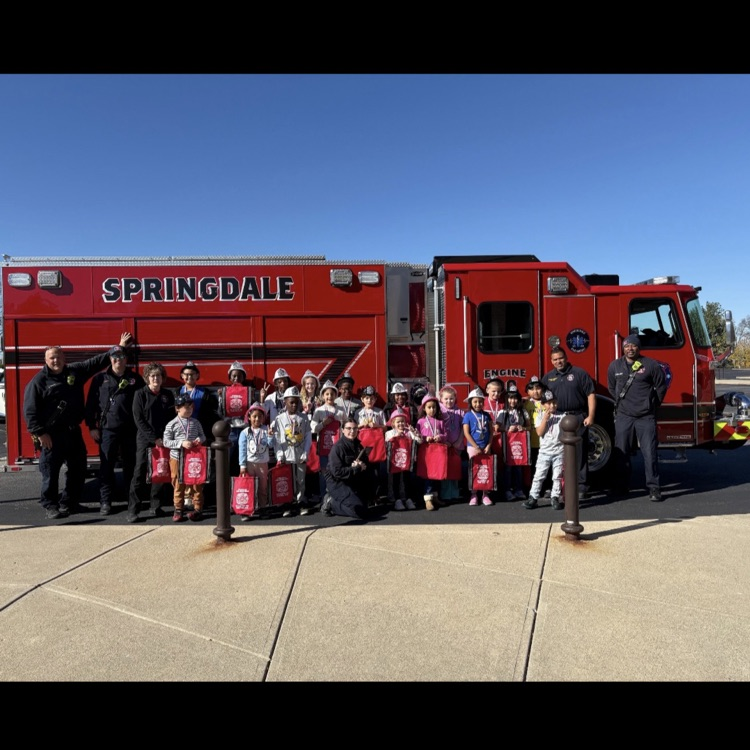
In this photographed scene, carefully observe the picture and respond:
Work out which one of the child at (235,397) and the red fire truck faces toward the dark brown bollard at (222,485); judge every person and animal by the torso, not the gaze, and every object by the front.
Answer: the child

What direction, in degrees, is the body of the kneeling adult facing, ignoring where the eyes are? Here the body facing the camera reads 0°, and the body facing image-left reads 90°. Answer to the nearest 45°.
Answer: approximately 315°

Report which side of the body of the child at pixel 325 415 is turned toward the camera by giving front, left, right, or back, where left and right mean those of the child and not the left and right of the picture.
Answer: front

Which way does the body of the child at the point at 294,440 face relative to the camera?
toward the camera

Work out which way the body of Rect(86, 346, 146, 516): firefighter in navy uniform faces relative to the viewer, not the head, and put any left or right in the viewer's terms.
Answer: facing the viewer

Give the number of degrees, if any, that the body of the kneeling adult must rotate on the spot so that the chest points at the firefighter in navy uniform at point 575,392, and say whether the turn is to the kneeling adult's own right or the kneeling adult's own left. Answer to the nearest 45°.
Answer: approximately 45° to the kneeling adult's own left

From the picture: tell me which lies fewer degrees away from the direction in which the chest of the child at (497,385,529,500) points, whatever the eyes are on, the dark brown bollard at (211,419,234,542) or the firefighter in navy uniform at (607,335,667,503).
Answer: the dark brown bollard

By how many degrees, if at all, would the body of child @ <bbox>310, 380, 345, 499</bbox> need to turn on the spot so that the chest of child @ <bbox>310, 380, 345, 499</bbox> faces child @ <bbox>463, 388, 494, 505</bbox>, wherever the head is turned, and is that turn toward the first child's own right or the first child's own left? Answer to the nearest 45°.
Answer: approximately 90° to the first child's own left

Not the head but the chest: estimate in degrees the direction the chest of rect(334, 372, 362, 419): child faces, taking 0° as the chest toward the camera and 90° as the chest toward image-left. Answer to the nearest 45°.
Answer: approximately 0°

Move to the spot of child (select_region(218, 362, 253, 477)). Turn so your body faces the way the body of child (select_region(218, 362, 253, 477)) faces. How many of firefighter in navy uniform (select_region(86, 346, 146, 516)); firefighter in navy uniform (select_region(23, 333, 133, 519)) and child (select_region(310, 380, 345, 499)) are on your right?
2

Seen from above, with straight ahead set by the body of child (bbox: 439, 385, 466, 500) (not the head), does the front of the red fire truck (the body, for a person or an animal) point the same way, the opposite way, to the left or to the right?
to the left

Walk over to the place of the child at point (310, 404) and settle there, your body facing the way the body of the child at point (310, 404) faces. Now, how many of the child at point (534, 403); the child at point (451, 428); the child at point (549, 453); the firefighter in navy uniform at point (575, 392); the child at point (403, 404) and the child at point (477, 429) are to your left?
6
